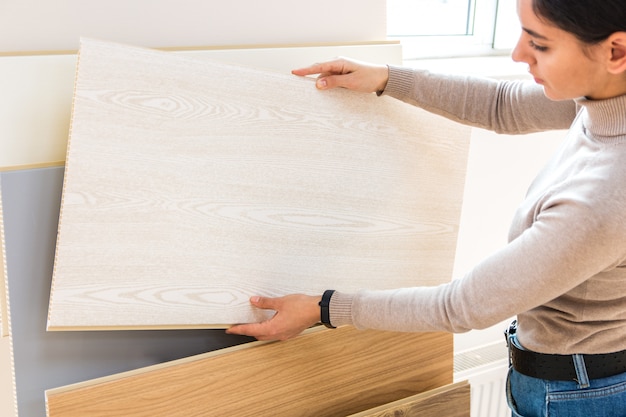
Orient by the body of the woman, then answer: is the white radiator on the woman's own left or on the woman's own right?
on the woman's own right

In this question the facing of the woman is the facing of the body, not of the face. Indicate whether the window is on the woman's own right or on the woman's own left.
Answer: on the woman's own right

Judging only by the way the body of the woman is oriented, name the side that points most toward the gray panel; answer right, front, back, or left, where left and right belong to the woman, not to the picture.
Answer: front

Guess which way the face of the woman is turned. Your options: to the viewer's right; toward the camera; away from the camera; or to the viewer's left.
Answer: to the viewer's left

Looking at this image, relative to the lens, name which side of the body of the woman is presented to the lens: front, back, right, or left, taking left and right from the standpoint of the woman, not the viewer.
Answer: left

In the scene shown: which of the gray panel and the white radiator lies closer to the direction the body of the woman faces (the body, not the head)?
the gray panel
